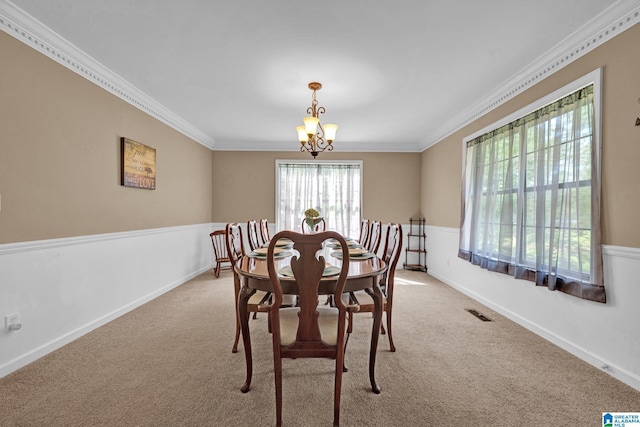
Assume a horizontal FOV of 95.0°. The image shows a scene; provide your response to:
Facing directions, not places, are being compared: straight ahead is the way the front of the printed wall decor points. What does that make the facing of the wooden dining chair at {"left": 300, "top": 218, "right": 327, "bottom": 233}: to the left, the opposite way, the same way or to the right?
to the right

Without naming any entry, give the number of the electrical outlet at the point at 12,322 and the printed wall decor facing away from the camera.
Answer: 0

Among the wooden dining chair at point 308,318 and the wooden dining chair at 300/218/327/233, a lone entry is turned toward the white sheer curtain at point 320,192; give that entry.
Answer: the wooden dining chair at point 308,318

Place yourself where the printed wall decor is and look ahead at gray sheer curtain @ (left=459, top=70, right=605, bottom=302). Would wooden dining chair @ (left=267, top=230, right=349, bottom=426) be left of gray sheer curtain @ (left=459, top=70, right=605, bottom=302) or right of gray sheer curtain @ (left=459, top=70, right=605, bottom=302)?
right

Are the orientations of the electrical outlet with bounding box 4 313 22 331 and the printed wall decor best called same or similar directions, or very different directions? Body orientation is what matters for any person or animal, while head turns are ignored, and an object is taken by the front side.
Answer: same or similar directions

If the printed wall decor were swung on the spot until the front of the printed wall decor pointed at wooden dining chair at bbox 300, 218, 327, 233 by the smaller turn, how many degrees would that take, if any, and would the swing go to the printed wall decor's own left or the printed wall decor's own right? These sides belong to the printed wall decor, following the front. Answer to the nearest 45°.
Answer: approximately 45° to the printed wall decor's own left

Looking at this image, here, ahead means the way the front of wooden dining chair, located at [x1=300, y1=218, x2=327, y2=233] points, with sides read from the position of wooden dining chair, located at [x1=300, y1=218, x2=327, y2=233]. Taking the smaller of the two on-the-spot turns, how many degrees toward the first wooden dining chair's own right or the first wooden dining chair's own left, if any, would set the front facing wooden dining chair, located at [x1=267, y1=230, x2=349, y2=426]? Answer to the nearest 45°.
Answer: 0° — it already faces it

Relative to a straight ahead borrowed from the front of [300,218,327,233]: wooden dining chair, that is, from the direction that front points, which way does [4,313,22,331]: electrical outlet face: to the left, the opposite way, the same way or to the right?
to the left

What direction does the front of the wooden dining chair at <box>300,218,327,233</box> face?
toward the camera

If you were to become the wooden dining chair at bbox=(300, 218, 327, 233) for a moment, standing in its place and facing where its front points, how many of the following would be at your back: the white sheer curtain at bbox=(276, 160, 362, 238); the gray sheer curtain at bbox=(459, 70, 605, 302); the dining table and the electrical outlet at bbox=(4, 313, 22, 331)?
1

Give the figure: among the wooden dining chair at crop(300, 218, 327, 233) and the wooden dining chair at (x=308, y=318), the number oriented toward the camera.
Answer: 1

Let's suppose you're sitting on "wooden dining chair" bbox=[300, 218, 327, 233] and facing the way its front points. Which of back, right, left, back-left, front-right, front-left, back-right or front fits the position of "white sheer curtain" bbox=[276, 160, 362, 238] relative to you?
back

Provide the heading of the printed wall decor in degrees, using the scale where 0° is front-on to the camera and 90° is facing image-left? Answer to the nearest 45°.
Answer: approximately 315°

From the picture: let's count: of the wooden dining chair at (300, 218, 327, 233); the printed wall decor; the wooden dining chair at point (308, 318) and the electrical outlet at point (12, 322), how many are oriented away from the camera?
1

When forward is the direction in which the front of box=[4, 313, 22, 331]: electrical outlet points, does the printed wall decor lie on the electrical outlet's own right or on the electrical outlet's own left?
on the electrical outlet's own left

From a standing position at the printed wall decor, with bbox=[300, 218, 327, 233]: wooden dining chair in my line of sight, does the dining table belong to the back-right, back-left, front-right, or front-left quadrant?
front-right

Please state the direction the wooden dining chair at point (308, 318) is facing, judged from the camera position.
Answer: facing away from the viewer

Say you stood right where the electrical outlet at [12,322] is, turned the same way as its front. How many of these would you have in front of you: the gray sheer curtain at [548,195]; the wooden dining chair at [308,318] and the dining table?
3

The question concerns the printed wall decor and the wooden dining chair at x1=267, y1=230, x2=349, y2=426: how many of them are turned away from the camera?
1

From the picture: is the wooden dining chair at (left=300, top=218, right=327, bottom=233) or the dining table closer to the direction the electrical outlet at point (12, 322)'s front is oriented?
the dining table

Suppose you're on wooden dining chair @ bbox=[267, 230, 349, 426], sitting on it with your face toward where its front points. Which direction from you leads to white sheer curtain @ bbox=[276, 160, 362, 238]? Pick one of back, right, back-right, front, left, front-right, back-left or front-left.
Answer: front
